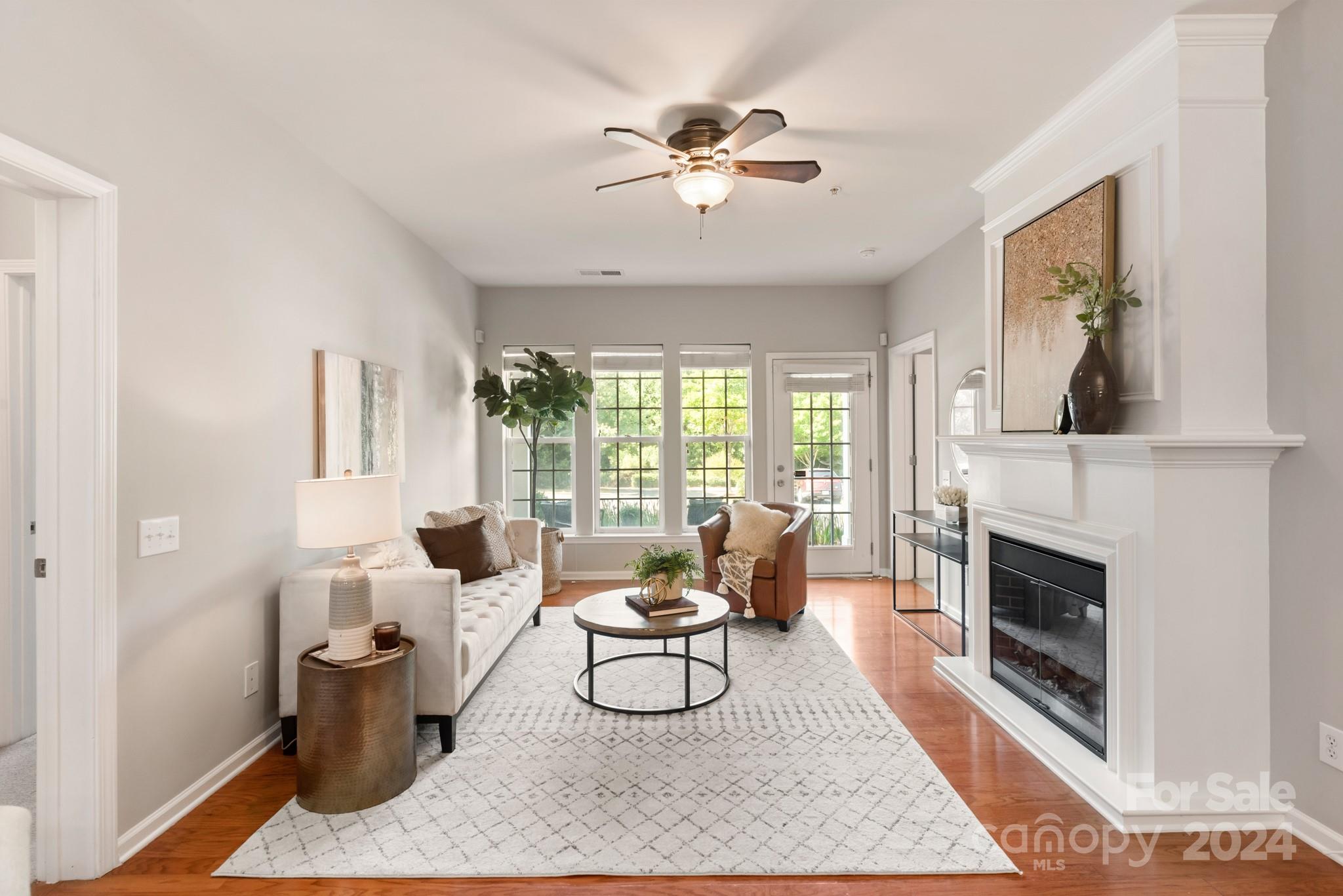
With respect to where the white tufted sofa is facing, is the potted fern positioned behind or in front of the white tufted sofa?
in front

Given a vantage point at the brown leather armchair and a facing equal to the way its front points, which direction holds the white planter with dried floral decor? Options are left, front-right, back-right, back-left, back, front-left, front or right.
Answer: back-left

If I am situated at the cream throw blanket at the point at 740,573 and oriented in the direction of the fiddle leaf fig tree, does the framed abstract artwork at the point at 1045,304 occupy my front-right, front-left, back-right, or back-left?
back-left

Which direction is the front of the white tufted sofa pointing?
to the viewer's right

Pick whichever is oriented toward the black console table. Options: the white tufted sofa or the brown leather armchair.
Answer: the white tufted sofa

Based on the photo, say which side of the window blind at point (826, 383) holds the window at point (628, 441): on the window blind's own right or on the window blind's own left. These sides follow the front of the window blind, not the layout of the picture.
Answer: on the window blind's own right

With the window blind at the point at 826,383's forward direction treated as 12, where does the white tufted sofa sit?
The white tufted sofa is roughly at 1 o'clock from the window blind.

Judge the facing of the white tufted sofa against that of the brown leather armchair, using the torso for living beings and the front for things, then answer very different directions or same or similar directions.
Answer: very different directions

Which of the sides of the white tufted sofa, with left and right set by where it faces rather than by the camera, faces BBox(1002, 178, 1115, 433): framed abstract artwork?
front

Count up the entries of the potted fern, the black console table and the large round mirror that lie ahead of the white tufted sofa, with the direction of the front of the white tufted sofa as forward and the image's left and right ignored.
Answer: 3

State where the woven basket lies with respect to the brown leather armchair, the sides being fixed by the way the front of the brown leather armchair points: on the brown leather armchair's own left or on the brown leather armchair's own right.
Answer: on the brown leather armchair's own right

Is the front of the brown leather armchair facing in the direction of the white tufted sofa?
yes

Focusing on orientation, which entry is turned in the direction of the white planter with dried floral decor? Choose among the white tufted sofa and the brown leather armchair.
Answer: the white tufted sofa

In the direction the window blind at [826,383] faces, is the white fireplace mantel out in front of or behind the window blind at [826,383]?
in front

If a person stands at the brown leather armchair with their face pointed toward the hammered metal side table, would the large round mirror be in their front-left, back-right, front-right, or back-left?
back-left

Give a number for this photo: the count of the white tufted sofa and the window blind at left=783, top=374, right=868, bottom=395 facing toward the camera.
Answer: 1
